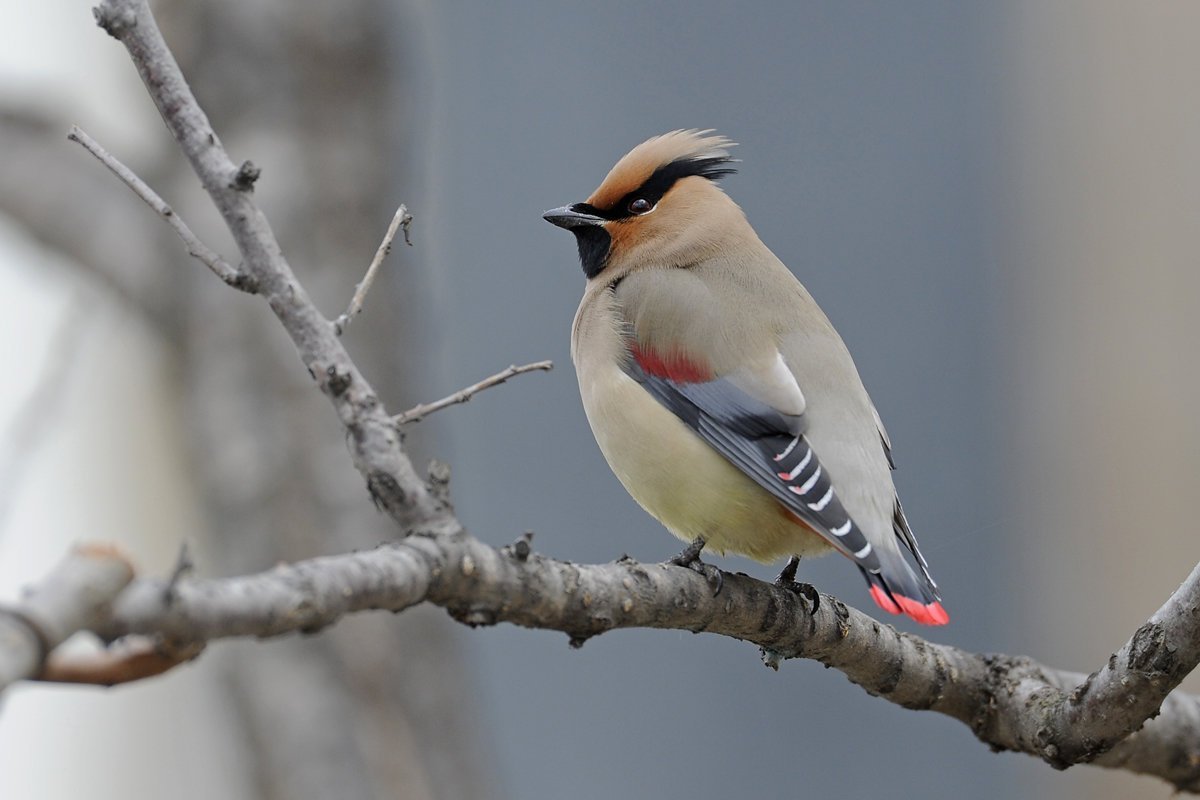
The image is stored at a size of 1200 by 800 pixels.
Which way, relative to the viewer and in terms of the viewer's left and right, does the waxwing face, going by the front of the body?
facing to the left of the viewer

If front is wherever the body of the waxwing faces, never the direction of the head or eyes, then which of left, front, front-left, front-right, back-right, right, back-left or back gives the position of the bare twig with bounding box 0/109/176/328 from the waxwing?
front-right

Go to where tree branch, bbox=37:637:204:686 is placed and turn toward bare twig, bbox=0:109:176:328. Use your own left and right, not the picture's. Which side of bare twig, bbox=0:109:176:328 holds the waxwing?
right
